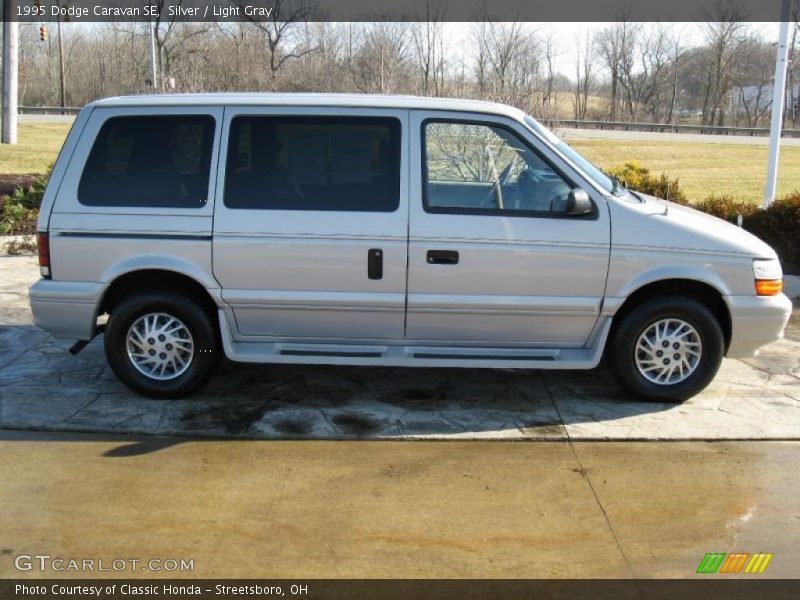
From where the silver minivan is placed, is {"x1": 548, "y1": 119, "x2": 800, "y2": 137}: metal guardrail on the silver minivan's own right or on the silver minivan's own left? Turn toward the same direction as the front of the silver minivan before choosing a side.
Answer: on the silver minivan's own left

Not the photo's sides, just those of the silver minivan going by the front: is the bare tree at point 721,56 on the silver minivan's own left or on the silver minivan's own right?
on the silver minivan's own left

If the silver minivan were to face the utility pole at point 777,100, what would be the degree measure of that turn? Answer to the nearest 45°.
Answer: approximately 45° to its left

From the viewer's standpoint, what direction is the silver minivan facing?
to the viewer's right

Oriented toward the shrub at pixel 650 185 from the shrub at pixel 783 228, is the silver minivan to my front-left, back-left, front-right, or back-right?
back-left

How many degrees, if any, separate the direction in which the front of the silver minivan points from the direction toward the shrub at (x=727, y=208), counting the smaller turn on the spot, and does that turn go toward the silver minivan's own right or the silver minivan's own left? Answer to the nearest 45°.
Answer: approximately 45° to the silver minivan's own left

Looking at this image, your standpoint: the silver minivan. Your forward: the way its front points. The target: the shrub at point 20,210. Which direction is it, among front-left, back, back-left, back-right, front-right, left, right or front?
back-left

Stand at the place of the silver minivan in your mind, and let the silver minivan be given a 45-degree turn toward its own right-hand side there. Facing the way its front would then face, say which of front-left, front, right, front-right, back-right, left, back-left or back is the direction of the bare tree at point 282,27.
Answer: back-left

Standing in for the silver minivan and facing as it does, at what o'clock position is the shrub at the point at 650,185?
The shrub is roughly at 10 o'clock from the silver minivan.
